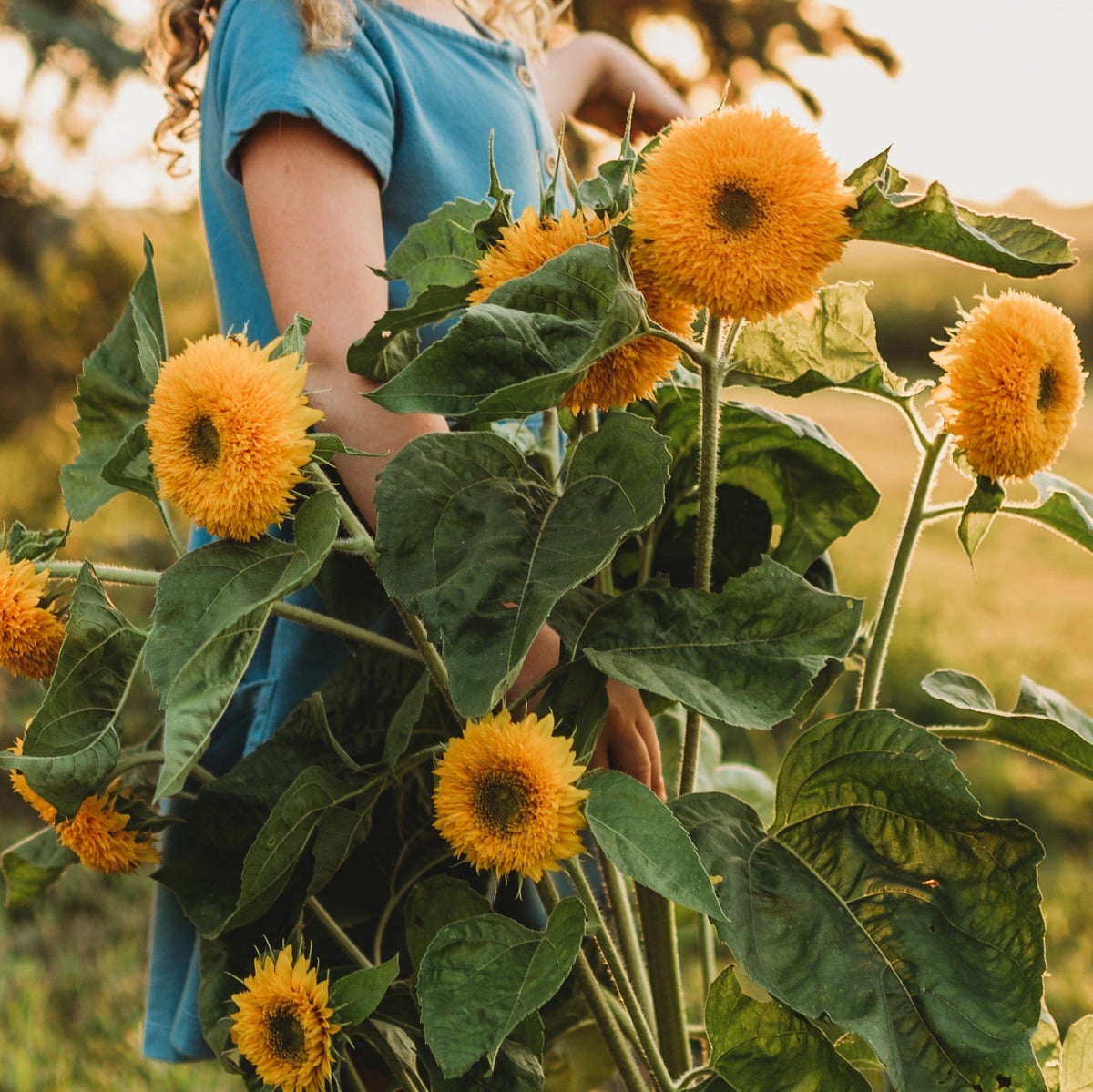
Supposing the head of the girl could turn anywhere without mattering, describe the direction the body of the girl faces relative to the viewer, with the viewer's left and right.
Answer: facing the viewer and to the right of the viewer
